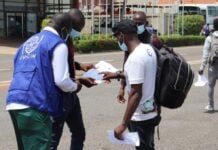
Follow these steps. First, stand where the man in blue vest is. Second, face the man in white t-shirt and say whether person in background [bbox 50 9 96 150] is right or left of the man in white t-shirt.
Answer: left

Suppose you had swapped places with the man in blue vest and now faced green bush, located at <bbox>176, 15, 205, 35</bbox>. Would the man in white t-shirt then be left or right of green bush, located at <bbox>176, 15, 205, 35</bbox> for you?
right

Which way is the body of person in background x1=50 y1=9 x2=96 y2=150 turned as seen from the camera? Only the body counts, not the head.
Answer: to the viewer's right

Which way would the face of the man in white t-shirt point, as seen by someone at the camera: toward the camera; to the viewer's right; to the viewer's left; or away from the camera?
to the viewer's left

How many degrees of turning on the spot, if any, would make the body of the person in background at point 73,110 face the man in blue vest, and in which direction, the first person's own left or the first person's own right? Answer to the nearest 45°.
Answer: approximately 90° to the first person's own right

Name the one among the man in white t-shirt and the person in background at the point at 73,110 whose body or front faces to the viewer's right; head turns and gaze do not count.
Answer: the person in background

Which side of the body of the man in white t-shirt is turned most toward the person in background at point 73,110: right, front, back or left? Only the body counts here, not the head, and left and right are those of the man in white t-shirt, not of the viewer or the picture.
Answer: front

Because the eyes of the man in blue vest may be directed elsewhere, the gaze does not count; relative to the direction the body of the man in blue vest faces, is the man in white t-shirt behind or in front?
in front

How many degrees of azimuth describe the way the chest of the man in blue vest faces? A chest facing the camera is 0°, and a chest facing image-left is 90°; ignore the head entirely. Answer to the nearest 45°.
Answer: approximately 225°

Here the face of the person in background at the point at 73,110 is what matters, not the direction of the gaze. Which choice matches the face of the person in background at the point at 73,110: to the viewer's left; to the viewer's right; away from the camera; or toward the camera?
to the viewer's right

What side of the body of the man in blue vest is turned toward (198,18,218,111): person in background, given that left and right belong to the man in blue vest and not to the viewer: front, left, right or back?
front

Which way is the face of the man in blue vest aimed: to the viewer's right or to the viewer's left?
to the viewer's right
